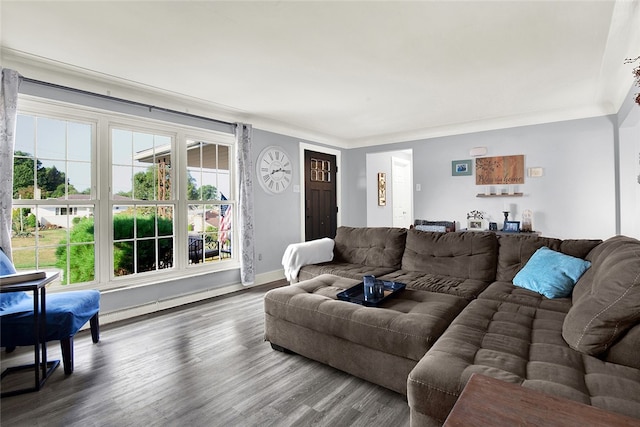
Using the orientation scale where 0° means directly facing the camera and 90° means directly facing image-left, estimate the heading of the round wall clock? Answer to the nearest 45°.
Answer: approximately 315°

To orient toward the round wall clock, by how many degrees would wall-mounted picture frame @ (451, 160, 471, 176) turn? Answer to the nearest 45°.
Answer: approximately 45° to its right

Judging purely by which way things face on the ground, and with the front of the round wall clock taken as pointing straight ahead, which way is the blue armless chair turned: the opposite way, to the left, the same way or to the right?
to the left

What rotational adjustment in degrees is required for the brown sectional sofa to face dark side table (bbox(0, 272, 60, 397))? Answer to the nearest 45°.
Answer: approximately 45° to its right

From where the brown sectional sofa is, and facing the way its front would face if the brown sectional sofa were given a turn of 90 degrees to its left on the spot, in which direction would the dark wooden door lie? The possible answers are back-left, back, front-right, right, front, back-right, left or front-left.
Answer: back

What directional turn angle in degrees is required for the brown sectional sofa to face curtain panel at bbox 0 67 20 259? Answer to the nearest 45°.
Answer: approximately 45° to its right

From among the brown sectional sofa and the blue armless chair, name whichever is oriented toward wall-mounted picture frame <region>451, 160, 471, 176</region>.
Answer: the blue armless chair

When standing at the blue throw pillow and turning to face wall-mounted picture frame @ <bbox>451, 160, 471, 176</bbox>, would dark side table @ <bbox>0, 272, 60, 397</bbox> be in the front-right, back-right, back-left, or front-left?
back-left

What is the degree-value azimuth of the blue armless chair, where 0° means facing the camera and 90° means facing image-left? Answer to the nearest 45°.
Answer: approximately 270°
